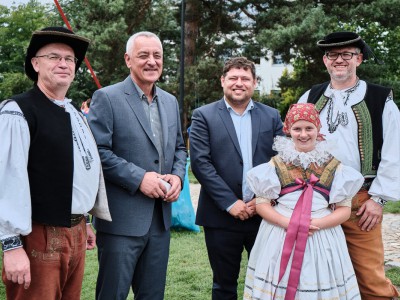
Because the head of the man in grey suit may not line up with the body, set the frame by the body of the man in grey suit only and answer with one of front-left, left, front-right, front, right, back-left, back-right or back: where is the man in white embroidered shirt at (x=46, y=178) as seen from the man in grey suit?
right

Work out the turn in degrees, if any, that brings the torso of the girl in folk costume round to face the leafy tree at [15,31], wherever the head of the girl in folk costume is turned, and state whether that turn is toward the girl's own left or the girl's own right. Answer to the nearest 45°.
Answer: approximately 135° to the girl's own right

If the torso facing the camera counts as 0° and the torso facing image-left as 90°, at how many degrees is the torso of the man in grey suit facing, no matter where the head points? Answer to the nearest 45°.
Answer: approximately 315°

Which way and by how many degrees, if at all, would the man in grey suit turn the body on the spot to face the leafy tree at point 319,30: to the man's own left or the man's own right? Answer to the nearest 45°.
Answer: approximately 90° to the man's own left

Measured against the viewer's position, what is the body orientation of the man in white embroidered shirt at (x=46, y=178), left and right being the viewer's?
facing the viewer and to the right of the viewer

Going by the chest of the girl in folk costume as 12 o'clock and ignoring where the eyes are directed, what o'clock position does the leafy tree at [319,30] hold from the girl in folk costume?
The leafy tree is roughly at 6 o'clock from the girl in folk costume.

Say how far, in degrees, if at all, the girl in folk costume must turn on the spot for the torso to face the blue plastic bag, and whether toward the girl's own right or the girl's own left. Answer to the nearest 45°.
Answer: approximately 135° to the girl's own right

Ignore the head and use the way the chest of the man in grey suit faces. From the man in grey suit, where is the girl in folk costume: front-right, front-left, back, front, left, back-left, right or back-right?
front-left

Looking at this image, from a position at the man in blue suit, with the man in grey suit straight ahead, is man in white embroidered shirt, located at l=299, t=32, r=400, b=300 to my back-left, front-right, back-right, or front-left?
back-left

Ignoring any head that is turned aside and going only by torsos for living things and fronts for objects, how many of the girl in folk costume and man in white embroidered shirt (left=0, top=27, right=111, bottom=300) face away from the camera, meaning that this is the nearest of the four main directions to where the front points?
0

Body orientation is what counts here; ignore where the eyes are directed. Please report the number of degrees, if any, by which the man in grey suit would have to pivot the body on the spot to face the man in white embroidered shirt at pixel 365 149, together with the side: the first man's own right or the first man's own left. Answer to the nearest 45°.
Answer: approximately 45° to the first man's own left
